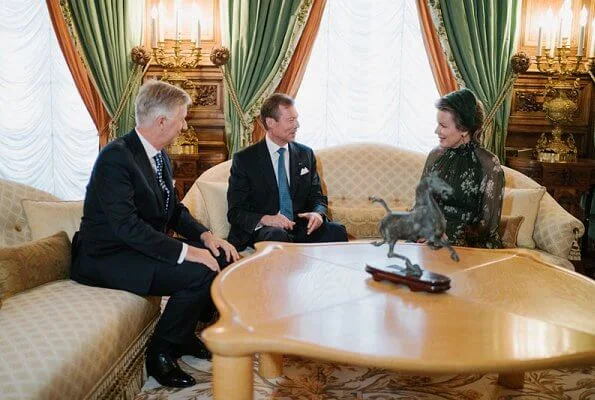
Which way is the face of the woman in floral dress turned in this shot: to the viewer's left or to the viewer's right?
to the viewer's left

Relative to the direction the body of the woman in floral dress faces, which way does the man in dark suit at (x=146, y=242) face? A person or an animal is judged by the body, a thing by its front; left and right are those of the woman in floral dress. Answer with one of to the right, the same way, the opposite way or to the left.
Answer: the opposite way

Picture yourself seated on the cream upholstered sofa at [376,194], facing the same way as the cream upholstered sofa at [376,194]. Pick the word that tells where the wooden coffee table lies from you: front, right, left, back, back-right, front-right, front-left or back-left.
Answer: front

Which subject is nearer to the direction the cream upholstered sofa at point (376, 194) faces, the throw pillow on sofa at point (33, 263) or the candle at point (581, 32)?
the throw pillow on sofa

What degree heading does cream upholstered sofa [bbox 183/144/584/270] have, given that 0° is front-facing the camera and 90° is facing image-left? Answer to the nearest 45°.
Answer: approximately 0°

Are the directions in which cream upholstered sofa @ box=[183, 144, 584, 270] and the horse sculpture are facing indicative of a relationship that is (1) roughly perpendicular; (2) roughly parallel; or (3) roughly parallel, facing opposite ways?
roughly perpendicular

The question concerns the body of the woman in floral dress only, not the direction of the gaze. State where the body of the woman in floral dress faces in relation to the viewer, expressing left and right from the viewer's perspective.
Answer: facing the viewer and to the left of the viewer

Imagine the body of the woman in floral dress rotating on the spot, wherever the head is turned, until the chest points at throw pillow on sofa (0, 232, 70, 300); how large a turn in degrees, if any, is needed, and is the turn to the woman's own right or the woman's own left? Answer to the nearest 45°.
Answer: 0° — they already face it

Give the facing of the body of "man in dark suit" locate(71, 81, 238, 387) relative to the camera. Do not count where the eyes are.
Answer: to the viewer's right

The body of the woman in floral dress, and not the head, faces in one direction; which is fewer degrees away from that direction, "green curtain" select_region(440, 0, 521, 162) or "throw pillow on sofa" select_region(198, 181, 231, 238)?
the throw pillow on sofa

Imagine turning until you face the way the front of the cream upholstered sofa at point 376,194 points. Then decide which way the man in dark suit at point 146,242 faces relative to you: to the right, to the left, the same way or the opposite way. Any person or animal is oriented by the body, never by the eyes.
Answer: to the left
